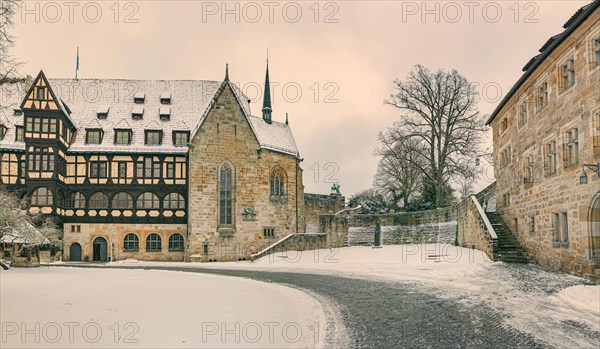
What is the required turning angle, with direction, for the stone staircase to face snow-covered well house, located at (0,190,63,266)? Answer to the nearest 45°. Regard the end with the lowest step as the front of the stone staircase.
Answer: approximately 90° to its right

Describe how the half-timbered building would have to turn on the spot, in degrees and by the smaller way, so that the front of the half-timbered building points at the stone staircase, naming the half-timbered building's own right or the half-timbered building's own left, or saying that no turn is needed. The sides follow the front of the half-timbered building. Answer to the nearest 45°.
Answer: approximately 45° to the half-timbered building's own left

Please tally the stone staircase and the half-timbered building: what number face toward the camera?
2

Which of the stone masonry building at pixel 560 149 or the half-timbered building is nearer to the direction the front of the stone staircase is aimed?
the stone masonry building

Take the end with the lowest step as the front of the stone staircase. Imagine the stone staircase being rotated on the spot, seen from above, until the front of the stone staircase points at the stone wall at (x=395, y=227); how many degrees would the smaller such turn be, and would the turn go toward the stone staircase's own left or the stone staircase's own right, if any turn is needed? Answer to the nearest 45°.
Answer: approximately 135° to the stone staircase's own right

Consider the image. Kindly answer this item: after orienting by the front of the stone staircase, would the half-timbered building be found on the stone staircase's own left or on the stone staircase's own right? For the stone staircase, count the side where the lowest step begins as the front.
on the stone staircase's own right
